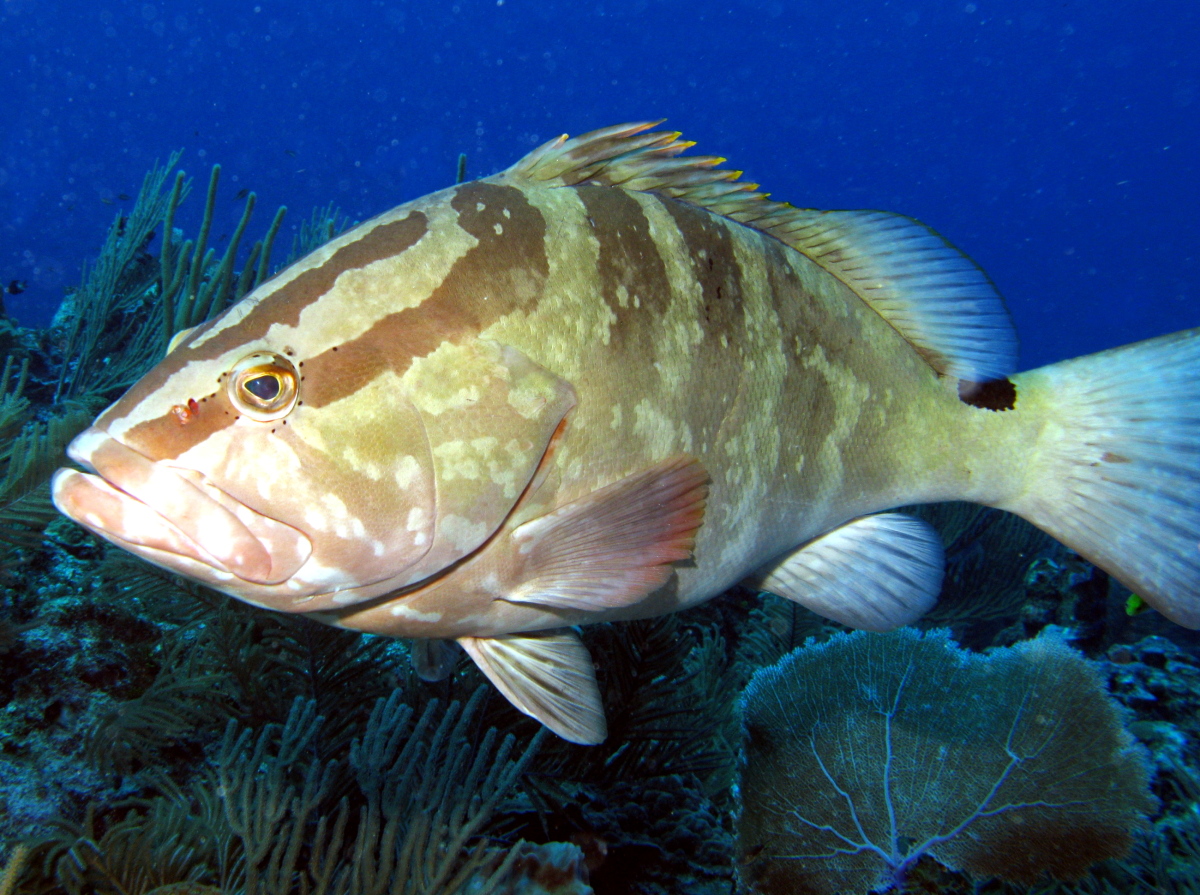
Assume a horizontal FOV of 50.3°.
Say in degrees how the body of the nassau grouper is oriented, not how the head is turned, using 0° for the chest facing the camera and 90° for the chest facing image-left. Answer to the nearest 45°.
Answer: approximately 90°
